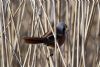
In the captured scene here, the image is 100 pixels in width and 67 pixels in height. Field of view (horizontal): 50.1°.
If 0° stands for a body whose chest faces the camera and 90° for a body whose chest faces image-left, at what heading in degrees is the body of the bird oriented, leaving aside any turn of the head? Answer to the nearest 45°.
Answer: approximately 270°
